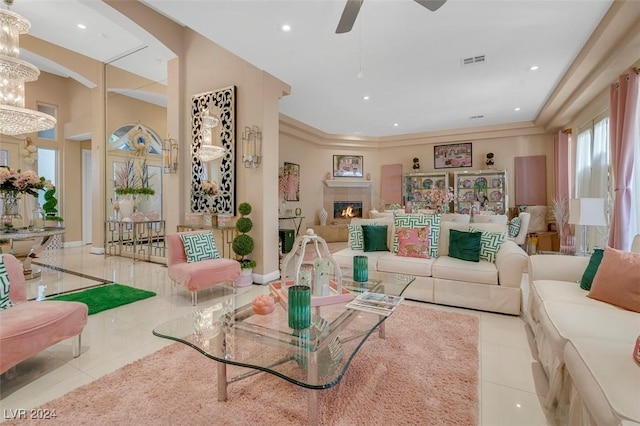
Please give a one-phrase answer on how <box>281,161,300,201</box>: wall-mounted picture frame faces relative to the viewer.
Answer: facing the viewer and to the right of the viewer

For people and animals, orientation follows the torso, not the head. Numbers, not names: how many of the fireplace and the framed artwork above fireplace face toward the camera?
2

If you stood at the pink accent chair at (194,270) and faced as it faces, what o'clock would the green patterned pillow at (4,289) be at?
The green patterned pillow is roughly at 3 o'clock from the pink accent chair.

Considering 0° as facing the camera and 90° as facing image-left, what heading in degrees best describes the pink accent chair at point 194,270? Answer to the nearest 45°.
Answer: approximately 315°

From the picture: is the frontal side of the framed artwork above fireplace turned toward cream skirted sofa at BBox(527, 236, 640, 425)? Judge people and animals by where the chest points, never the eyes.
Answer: yes

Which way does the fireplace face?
toward the camera

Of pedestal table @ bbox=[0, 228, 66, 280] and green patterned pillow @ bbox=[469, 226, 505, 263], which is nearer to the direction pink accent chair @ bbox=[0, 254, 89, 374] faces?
the green patterned pillow

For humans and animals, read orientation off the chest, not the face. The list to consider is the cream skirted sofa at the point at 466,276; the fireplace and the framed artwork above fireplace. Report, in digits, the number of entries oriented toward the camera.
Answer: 3

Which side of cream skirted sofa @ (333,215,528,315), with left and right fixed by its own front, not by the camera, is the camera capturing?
front

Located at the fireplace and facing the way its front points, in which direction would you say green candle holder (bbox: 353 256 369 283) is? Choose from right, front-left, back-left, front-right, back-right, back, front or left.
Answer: front

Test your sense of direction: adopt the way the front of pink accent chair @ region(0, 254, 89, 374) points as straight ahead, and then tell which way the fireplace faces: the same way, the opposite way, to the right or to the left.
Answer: to the right

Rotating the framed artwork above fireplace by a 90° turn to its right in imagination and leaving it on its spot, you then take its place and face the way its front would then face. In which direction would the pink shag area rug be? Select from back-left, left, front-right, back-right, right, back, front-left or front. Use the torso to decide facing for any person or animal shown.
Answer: left

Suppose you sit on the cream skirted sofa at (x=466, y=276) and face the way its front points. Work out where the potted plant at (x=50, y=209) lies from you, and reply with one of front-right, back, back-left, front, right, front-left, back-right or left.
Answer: right
